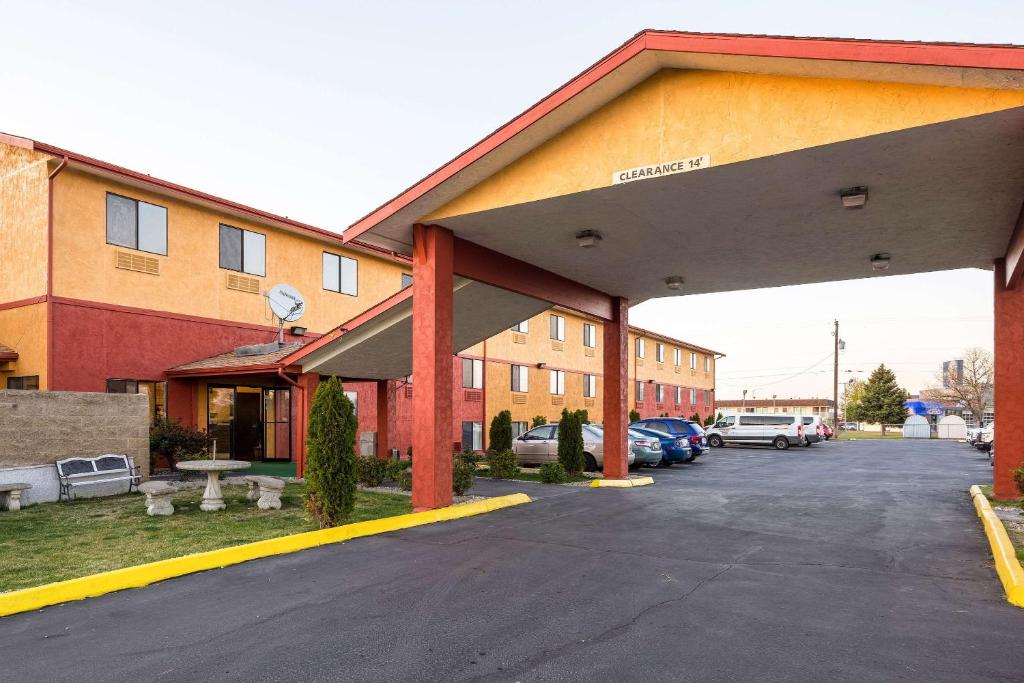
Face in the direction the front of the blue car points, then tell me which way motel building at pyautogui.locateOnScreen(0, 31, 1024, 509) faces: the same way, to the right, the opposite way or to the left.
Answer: the opposite way

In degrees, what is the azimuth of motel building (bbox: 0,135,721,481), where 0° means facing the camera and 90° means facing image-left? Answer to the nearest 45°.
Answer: approximately 315°

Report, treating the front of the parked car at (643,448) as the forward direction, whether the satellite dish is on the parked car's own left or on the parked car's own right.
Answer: on the parked car's own left

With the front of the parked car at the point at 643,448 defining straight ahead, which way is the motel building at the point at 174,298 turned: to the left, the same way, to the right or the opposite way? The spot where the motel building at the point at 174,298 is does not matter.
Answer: the opposite way

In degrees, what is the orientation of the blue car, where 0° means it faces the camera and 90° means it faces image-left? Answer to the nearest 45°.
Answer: approximately 135°

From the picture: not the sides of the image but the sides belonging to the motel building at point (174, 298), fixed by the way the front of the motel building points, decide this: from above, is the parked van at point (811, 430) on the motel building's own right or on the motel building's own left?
on the motel building's own left

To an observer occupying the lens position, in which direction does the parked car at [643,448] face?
facing away from the viewer and to the left of the viewer
